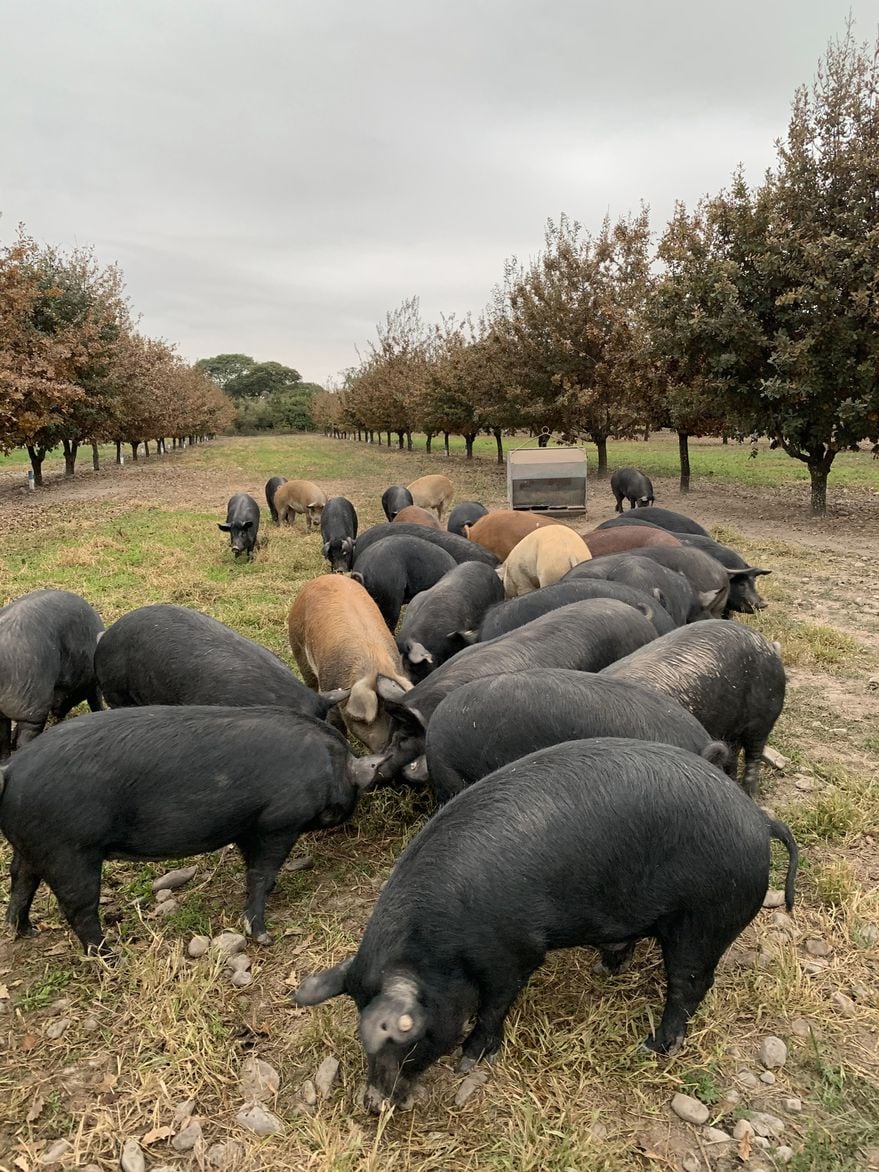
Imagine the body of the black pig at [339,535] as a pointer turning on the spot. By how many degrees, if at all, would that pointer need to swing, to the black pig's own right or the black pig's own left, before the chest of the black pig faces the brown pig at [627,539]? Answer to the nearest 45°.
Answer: approximately 45° to the black pig's own left

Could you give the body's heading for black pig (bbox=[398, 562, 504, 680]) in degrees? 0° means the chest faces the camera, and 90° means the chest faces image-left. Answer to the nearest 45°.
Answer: approximately 45°

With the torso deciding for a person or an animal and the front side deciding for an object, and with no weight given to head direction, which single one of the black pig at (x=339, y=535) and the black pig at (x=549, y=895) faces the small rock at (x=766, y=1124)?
the black pig at (x=339, y=535)

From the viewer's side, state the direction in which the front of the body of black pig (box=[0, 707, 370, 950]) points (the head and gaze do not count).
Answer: to the viewer's right

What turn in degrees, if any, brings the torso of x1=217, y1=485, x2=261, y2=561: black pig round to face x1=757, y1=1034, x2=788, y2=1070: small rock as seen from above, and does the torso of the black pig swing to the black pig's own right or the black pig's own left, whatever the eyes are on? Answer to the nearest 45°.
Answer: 0° — it already faces it

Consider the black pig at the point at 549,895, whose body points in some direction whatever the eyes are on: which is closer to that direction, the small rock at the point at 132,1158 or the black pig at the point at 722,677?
the small rock

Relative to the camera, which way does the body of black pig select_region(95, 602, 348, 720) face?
to the viewer's right

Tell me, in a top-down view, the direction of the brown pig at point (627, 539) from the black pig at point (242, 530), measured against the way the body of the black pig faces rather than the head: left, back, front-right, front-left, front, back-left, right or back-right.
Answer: front-left

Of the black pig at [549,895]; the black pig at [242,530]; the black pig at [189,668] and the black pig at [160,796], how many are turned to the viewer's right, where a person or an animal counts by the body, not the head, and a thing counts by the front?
2

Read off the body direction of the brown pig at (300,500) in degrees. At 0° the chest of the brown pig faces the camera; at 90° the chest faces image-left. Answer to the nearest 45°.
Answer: approximately 315°

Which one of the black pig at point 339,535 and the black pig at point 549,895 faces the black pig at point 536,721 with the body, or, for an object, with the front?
the black pig at point 339,535
